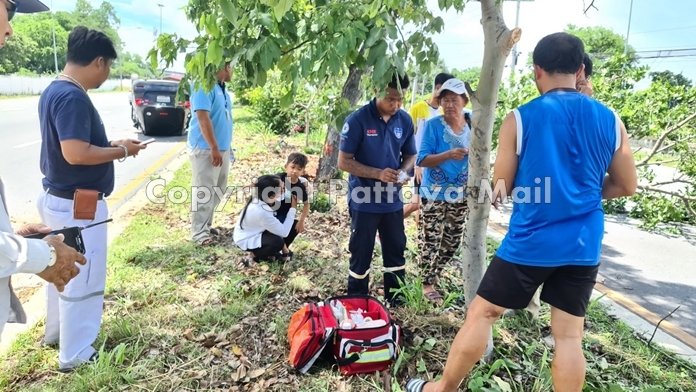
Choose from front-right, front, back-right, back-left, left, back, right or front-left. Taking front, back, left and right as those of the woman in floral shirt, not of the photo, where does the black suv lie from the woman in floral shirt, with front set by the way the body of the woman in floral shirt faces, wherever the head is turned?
back

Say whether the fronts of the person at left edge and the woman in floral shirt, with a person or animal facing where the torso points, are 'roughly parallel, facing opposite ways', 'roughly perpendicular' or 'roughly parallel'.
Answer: roughly perpendicular

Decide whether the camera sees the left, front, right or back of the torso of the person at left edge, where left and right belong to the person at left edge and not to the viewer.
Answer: right

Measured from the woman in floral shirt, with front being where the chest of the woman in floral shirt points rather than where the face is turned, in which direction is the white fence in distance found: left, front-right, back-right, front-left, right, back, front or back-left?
back

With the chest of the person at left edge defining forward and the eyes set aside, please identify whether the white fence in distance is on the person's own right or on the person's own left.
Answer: on the person's own left

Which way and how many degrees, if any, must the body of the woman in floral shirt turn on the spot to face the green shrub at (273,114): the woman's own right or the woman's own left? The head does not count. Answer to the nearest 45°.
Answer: approximately 180°

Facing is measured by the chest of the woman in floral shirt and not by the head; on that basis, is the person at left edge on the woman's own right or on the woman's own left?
on the woman's own right

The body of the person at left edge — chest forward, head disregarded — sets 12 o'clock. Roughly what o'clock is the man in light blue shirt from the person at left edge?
The man in light blue shirt is roughly at 10 o'clock from the person at left edge.

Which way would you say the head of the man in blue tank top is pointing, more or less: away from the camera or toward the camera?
away from the camera
